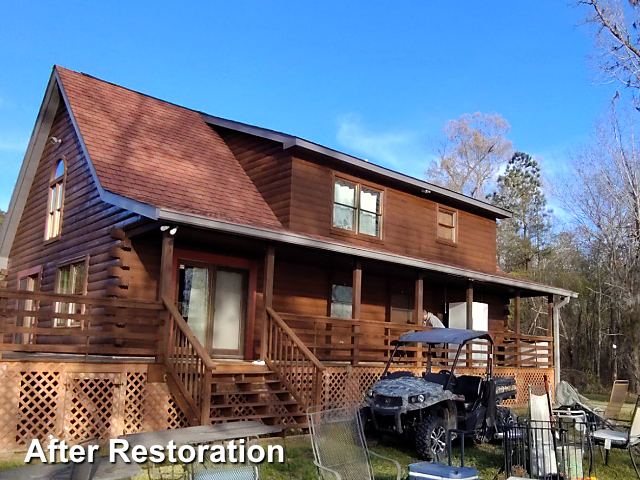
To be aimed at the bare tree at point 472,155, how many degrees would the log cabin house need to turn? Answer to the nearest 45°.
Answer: approximately 90° to its left

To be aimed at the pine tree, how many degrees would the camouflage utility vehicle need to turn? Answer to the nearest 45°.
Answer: approximately 135° to its right

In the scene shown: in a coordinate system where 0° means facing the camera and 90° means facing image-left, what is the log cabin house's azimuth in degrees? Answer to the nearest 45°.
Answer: approximately 315°

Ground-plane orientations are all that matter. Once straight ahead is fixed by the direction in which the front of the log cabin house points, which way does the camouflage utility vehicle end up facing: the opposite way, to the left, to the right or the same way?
to the right

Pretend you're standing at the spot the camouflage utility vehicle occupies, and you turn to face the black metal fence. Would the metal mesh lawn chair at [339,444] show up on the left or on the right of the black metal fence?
right

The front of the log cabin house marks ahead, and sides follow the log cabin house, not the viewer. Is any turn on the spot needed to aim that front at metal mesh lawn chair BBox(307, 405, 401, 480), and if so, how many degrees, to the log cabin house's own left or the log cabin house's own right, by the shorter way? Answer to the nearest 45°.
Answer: approximately 45° to the log cabin house's own right

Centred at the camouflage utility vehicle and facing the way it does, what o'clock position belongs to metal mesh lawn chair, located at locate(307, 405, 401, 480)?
The metal mesh lawn chair is roughly at 11 o'clock from the camouflage utility vehicle.

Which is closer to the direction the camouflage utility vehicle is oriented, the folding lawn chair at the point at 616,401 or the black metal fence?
the black metal fence

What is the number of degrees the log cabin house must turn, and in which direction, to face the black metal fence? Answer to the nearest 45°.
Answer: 0° — it already faces it
